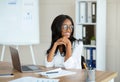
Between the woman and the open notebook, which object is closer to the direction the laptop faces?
the woman

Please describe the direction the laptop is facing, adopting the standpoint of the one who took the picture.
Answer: facing away from the viewer and to the right of the viewer

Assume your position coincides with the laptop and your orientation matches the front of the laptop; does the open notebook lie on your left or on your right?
on your right

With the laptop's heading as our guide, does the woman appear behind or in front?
in front
